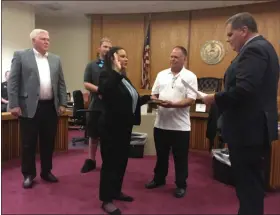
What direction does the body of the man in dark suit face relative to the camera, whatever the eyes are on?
to the viewer's left

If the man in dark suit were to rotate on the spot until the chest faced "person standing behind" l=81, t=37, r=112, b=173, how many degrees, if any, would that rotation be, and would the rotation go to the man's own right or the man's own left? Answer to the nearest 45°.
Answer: approximately 45° to the man's own right

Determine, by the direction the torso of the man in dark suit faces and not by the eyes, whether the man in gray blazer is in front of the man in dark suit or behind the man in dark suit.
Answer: in front

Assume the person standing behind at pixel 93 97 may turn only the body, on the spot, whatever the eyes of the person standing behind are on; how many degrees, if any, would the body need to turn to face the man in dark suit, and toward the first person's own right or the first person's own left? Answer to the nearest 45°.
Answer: approximately 45° to the first person's own left

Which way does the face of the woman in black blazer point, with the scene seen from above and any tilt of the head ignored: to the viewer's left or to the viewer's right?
to the viewer's right

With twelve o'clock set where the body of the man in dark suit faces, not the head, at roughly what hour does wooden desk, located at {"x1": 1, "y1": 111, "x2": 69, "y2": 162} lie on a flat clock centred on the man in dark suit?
The wooden desk is roughly at 1 o'clock from the man in dark suit.

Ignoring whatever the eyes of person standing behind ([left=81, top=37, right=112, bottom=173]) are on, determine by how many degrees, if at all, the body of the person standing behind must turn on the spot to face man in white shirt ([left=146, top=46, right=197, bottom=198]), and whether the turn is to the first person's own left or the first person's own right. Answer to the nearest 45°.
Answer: approximately 90° to the first person's own left

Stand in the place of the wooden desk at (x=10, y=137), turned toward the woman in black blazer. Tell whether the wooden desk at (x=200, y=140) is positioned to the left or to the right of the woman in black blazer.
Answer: left

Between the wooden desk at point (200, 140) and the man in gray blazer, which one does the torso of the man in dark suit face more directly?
the man in gray blazer

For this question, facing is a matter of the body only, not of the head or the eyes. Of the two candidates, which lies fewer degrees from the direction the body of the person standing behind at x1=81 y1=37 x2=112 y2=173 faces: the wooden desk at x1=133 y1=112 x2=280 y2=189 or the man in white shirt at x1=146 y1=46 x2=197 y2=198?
the man in white shirt

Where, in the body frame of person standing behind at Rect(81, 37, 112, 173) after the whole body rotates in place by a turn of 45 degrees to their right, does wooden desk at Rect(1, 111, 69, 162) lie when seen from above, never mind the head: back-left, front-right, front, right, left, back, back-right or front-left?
right

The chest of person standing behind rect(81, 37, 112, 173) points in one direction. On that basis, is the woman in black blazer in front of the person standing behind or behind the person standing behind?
in front

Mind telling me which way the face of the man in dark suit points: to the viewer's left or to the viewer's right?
to the viewer's left

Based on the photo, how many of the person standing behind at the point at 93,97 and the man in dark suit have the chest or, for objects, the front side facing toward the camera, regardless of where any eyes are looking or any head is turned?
1

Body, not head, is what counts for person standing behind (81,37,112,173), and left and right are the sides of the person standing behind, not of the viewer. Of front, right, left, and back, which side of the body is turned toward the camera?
front
